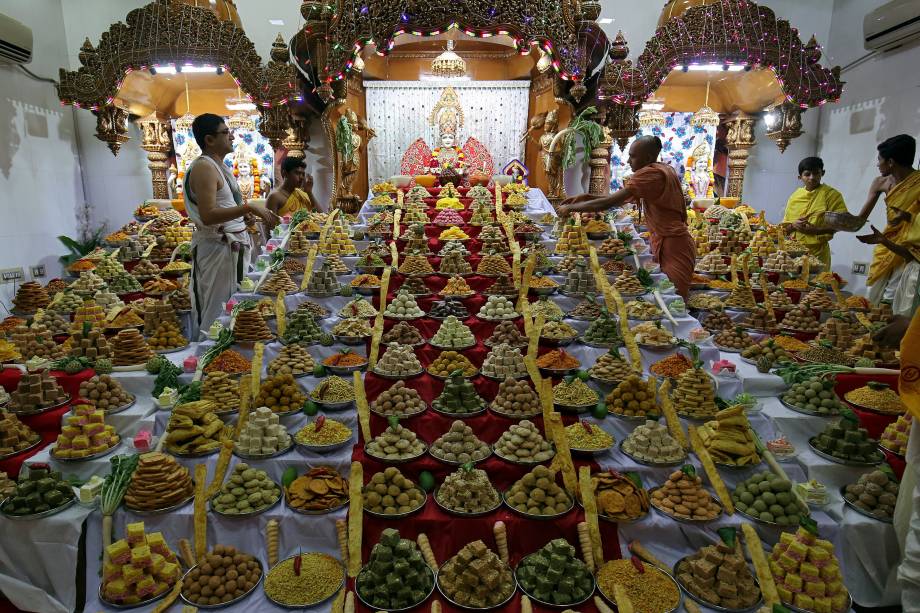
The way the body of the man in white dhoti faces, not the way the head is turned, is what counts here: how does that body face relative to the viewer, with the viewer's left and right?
facing to the right of the viewer

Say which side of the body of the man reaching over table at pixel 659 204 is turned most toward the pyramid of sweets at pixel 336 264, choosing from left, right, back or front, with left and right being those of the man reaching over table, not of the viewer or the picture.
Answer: front

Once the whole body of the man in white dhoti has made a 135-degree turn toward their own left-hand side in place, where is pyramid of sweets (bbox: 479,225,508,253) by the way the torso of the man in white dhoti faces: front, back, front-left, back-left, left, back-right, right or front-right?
back-right

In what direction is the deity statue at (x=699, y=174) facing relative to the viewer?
toward the camera

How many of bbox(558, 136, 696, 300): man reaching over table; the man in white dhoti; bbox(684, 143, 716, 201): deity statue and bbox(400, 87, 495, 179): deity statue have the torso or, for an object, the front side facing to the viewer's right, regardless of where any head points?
1

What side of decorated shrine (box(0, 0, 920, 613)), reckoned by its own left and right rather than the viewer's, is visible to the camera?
front

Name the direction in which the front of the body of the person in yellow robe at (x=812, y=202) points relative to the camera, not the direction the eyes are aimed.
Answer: toward the camera

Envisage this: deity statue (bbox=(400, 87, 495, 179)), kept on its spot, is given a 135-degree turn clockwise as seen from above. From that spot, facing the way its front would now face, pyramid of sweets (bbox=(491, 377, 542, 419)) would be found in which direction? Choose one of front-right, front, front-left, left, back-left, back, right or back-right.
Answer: back-left

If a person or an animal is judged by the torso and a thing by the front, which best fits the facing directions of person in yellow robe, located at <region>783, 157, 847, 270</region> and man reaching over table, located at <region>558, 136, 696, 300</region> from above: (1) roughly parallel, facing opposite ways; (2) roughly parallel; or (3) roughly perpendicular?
roughly perpendicular

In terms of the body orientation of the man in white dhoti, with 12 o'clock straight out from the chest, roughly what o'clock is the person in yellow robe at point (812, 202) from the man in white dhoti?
The person in yellow robe is roughly at 12 o'clock from the man in white dhoti.

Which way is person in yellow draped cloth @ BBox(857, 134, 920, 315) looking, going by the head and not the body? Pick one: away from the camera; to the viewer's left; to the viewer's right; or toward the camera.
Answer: to the viewer's left

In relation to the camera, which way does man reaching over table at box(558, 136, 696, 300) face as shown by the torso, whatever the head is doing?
to the viewer's left
